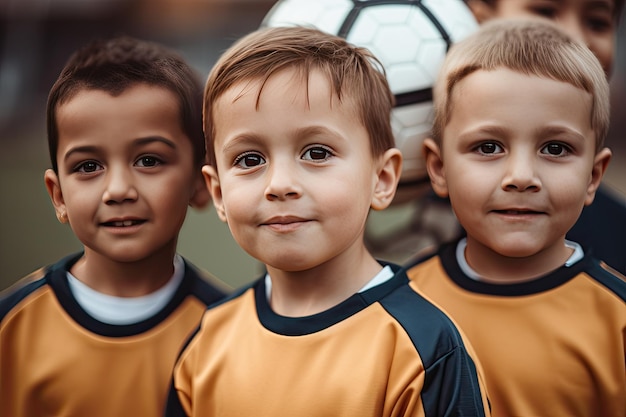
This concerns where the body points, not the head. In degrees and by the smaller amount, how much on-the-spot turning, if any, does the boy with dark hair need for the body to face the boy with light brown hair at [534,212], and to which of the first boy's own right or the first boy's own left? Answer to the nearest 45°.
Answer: approximately 45° to the first boy's own left

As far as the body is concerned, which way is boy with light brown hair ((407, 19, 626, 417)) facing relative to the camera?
toward the camera

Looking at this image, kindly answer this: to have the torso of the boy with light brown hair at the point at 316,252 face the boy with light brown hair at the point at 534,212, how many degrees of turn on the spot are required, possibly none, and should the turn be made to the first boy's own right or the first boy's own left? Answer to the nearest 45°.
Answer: approximately 135° to the first boy's own left

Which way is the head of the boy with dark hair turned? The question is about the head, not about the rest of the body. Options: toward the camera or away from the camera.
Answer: toward the camera

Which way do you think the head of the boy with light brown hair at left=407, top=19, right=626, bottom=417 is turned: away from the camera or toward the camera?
toward the camera

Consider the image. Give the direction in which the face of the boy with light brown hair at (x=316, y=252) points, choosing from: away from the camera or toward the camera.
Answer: toward the camera

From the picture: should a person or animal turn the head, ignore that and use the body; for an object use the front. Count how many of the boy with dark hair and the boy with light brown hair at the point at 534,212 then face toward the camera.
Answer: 2

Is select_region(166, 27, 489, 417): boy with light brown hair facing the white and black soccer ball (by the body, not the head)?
no

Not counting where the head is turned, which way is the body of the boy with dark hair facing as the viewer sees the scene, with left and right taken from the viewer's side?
facing the viewer

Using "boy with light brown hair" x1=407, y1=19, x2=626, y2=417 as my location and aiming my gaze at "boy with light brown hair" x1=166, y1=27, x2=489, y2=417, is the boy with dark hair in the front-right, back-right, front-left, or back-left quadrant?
front-right

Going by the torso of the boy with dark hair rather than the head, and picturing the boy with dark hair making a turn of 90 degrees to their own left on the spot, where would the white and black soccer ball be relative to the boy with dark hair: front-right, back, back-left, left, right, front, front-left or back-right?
front

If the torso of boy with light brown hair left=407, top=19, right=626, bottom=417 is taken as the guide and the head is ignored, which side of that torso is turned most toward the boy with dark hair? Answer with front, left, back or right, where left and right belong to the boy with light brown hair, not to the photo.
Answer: right
